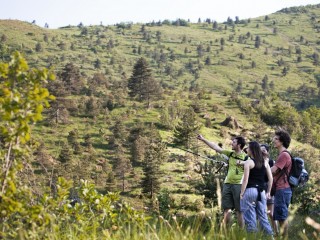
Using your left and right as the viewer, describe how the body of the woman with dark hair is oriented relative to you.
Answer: facing away from the viewer and to the left of the viewer

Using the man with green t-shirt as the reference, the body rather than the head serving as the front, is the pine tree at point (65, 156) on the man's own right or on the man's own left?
on the man's own right

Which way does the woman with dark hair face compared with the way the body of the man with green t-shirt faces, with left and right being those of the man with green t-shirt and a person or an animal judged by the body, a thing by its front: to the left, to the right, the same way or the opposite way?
to the right

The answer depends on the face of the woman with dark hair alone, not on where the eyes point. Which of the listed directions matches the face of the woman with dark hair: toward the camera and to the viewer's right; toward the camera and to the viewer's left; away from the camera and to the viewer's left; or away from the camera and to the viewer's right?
away from the camera and to the viewer's left

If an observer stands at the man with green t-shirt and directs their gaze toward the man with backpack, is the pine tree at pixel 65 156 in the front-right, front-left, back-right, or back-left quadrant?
back-left

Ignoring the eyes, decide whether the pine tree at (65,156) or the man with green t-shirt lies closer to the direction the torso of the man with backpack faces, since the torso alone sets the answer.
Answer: the man with green t-shirt

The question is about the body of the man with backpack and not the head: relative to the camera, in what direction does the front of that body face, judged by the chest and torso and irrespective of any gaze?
to the viewer's left

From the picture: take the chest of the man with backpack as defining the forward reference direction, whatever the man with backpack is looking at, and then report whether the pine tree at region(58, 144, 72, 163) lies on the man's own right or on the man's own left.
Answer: on the man's own right

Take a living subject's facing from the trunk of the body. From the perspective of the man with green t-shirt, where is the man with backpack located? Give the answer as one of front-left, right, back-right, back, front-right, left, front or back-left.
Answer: back-left

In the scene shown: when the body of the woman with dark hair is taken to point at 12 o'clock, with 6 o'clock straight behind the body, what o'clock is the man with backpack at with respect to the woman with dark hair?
The man with backpack is roughly at 3 o'clock from the woman with dark hair.

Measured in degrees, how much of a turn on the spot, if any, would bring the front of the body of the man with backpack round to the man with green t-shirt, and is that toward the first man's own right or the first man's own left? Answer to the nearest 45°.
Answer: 0° — they already face them
